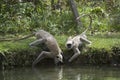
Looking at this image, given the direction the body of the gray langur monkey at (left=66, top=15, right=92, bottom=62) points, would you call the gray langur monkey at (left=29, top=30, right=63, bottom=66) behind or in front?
in front

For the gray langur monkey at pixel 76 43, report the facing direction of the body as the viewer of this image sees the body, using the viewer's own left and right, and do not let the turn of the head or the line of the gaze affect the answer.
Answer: facing the viewer and to the left of the viewer
